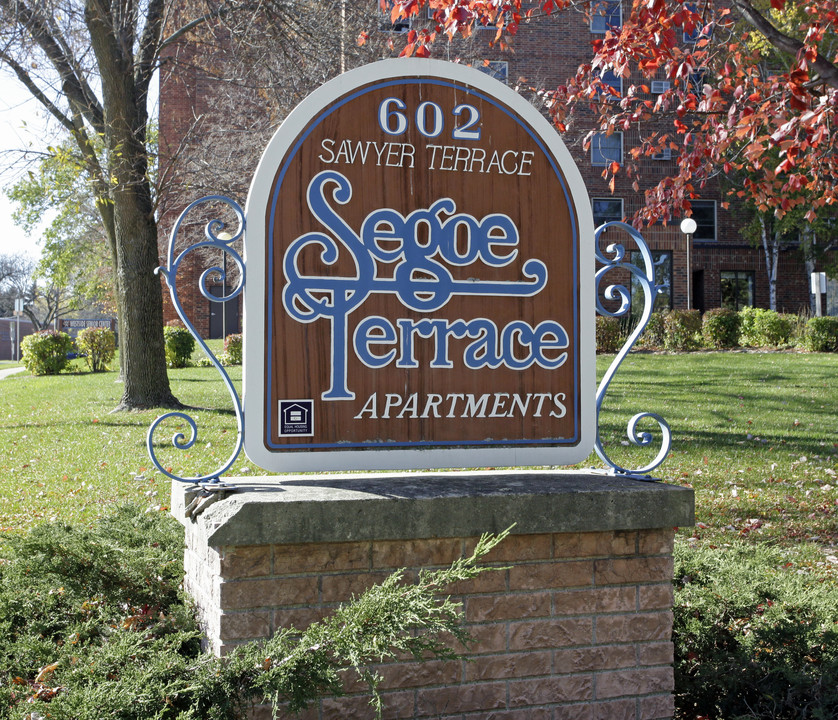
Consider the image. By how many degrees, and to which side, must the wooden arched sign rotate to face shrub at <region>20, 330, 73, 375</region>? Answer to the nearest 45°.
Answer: approximately 135° to its right

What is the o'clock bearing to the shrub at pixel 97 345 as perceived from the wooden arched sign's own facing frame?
The shrub is roughly at 5 o'clock from the wooden arched sign.

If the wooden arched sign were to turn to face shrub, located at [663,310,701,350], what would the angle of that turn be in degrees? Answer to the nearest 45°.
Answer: approximately 180°

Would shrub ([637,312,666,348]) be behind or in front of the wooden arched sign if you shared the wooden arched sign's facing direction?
behind

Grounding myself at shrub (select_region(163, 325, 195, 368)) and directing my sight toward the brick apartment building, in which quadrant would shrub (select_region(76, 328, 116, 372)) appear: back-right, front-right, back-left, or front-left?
back-left

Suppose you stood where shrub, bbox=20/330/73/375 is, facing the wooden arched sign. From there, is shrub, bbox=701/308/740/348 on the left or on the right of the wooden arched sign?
left

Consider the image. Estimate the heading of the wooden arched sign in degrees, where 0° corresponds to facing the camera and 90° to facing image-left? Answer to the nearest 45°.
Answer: approximately 0°

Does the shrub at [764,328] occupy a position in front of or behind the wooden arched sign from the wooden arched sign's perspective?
behind

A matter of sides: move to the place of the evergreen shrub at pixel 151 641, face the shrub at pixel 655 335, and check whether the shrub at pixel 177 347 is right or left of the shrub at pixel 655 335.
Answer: left

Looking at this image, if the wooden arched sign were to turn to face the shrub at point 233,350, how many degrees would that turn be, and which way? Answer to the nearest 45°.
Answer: approximately 180°

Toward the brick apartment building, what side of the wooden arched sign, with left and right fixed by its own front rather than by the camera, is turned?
back
